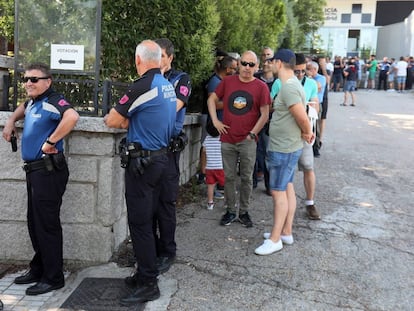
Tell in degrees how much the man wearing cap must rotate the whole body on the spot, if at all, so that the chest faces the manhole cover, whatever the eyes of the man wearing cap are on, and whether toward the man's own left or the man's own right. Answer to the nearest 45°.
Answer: approximately 45° to the man's own left

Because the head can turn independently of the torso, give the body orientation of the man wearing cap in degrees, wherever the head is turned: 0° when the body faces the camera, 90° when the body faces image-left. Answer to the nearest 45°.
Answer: approximately 90°

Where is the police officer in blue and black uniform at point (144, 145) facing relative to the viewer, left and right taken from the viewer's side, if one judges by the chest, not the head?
facing away from the viewer and to the left of the viewer

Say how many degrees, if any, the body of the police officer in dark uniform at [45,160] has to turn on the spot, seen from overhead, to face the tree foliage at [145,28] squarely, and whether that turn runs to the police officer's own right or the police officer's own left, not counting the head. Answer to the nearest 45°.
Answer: approximately 180°

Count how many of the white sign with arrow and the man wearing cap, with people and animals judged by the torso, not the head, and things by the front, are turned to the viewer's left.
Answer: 1

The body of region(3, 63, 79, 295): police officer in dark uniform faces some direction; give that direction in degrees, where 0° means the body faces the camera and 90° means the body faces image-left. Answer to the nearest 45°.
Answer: approximately 45°

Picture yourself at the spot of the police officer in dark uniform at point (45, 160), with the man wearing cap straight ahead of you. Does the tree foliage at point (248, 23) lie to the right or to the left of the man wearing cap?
left

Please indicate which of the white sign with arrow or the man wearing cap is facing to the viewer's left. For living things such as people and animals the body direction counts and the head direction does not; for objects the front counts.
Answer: the man wearing cap
